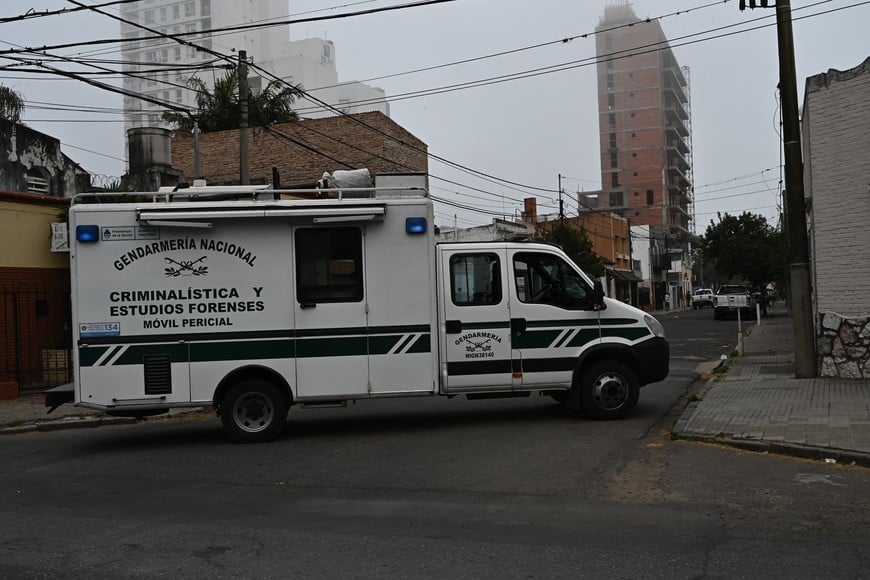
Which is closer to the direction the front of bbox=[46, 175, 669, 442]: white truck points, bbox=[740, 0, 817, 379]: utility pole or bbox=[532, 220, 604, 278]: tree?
the utility pole

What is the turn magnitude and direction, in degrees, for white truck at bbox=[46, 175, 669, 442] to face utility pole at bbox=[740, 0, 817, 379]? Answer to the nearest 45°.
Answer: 0° — it already faces it

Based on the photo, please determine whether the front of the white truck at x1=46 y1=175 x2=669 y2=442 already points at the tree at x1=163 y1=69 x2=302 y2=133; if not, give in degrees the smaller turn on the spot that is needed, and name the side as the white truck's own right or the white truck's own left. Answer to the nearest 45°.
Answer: approximately 90° to the white truck's own left

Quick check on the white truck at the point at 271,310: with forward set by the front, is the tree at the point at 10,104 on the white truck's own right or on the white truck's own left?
on the white truck's own left

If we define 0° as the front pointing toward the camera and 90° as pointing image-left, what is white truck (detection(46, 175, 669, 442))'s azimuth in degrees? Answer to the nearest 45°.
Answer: approximately 270°

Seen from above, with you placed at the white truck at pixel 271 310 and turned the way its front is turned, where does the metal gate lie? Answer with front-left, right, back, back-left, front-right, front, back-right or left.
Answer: back-left

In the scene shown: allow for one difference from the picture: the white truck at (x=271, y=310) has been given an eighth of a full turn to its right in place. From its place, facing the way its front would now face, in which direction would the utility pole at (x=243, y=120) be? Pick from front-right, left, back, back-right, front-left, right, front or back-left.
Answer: back-left

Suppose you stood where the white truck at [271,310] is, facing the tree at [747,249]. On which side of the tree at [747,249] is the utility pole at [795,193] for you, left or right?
right

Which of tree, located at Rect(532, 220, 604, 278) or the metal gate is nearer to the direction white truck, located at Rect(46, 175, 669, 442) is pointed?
the tree
